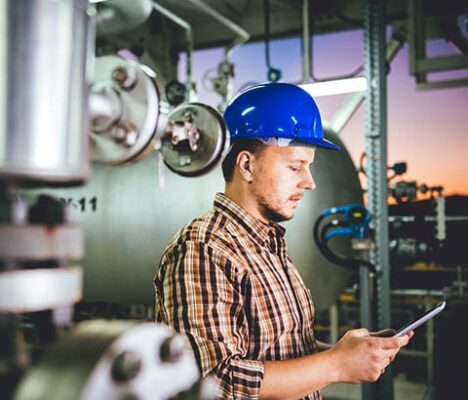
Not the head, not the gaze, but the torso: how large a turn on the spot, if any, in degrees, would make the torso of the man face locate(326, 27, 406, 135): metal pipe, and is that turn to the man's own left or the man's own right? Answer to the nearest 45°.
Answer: approximately 90° to the man's own left

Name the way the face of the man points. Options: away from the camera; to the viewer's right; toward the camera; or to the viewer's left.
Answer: to the viewer's right

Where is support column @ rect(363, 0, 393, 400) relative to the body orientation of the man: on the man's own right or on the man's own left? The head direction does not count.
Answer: on the man's own left

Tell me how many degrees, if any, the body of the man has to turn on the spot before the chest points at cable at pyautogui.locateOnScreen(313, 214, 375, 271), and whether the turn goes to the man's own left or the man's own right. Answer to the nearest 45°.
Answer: approximately 90° to the man's own left

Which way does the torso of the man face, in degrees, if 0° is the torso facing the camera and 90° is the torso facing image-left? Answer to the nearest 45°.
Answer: approximately 270°

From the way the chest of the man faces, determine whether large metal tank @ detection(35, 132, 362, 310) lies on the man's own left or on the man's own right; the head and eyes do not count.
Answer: on the man's own left

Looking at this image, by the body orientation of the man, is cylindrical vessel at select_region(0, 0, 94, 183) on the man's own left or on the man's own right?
on the man's own right
